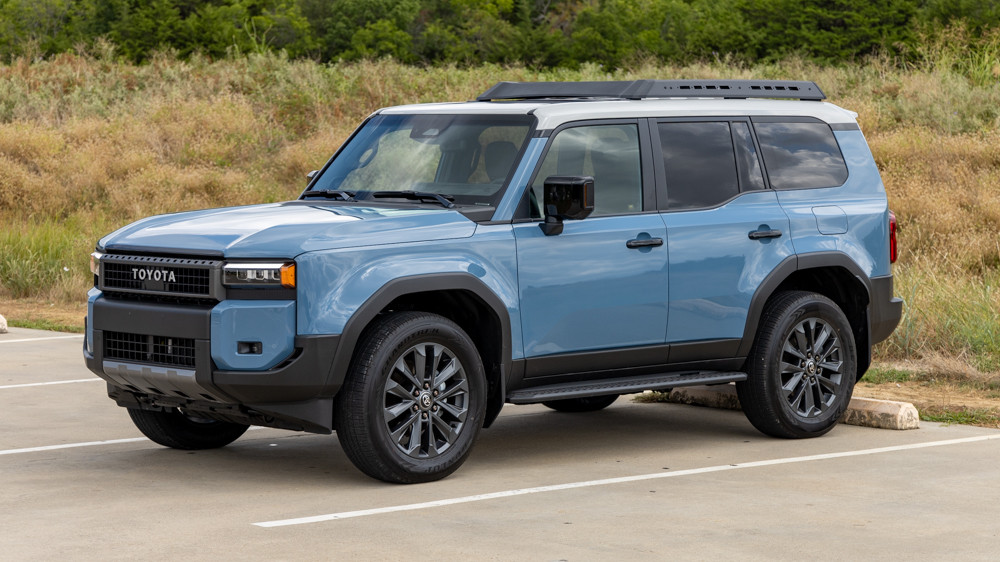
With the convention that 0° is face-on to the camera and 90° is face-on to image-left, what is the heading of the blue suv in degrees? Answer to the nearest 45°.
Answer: approximately 45°
